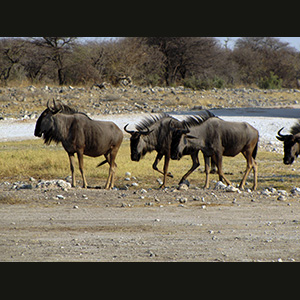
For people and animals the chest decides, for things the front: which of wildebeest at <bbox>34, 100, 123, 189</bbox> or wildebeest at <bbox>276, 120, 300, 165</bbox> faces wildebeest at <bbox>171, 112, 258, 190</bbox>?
wildebeest at <bbox>276, 120, 300, 165</bbox>

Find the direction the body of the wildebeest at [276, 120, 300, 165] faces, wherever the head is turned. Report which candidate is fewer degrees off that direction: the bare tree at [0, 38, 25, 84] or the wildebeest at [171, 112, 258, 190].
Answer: the wildebeest

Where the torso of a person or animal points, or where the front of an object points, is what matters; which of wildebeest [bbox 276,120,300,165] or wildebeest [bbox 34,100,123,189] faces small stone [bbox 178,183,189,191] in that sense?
wildebeest [bbox 276,120,300,165]

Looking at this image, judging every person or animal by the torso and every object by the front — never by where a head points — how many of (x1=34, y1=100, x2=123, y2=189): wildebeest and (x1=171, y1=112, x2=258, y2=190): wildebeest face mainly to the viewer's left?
2

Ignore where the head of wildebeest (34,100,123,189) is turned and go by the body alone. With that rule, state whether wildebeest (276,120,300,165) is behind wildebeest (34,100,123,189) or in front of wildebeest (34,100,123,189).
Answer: behind

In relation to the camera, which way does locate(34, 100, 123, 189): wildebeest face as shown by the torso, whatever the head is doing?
to the viewer's left

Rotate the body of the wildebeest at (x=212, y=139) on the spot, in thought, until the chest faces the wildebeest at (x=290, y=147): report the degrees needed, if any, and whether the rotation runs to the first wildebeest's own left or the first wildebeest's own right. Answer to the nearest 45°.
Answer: approximately 135° to the first wildebeest's own right

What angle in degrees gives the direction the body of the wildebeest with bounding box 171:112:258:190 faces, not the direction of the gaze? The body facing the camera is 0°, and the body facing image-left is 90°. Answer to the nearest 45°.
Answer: approximately 90°

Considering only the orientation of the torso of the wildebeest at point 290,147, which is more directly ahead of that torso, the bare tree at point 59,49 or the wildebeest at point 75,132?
the wildebeest

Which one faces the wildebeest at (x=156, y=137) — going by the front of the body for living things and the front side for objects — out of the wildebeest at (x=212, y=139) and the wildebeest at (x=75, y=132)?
the wildebeest at (x=212, y=139)

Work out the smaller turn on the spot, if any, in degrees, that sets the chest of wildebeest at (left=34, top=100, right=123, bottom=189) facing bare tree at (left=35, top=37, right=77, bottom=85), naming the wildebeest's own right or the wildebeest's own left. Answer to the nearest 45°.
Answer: approximately 90° to the wildebeest's own right

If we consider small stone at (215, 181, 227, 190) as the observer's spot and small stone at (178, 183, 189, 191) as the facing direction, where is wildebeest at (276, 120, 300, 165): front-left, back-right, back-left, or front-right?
back-right
